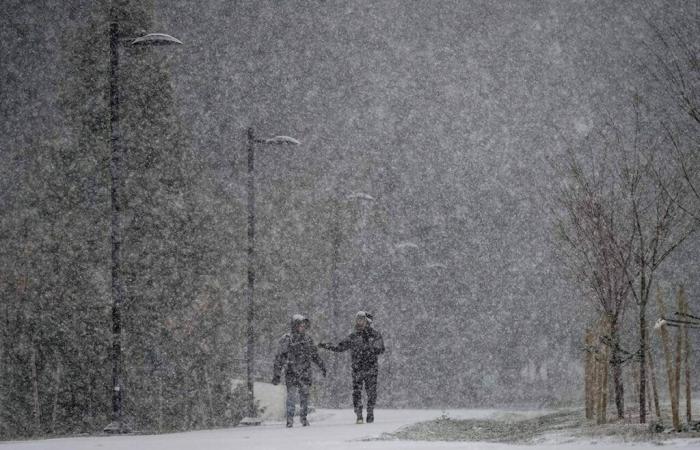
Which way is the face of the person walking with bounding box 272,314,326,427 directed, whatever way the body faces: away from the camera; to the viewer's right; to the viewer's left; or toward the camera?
toward the camera

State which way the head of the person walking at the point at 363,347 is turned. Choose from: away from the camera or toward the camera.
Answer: toward the camera

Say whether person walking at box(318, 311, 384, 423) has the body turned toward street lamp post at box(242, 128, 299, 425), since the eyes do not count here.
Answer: no

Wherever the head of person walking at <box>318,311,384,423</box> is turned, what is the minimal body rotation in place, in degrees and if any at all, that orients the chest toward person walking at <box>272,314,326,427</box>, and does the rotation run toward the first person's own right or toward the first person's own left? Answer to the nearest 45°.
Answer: approximately 90° to the first person's own right

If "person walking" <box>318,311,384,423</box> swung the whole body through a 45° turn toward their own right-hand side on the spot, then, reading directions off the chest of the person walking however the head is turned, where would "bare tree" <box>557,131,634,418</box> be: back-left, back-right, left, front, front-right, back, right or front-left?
left

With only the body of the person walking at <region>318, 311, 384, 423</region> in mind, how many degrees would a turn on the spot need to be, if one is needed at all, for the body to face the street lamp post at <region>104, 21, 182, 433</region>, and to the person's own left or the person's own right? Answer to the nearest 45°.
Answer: approximately 90° to the person's own right

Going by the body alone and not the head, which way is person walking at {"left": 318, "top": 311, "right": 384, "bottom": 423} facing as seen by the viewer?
toward the camera
